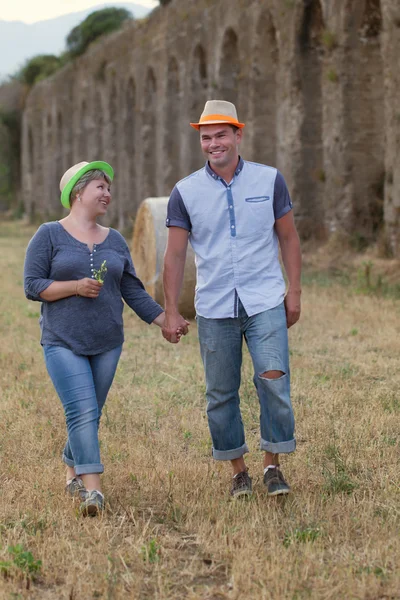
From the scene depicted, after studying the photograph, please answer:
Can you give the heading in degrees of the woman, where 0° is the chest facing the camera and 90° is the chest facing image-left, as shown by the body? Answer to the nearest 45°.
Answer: approximately 0°

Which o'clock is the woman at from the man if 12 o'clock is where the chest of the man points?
The woman is roughly at 3 o'clock from the man.

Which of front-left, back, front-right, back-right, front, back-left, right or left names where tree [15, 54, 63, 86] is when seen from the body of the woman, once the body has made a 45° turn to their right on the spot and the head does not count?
back-right

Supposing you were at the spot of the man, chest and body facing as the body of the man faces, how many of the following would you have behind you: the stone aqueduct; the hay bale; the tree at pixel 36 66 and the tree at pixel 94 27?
4

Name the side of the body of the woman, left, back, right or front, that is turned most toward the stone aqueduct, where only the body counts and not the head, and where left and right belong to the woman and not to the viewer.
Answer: back

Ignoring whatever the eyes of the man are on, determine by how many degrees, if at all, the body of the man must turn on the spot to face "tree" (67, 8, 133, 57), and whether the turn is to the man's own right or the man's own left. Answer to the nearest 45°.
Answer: approximately 180°

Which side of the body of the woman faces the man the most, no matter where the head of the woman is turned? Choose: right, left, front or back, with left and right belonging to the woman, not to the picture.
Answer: left

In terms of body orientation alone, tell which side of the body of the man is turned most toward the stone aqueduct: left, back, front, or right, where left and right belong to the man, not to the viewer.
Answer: back

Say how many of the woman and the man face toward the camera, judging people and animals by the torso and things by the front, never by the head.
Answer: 2

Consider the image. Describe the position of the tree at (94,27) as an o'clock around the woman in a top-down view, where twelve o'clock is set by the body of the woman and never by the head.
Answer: The tree is roughly at 6 o'clock from the woman.

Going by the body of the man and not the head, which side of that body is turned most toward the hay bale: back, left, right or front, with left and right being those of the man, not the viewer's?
back

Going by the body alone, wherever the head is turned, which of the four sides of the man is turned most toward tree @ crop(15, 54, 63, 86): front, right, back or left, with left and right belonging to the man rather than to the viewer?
back
